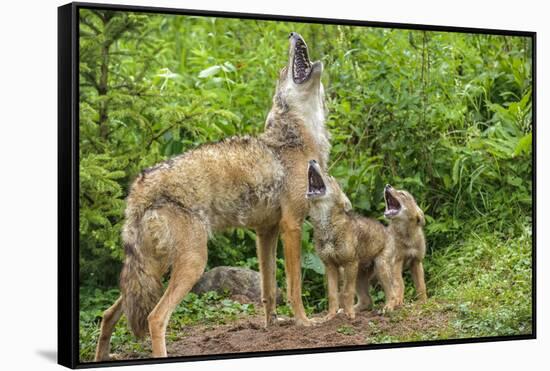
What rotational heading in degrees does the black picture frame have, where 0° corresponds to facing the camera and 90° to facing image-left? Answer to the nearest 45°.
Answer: approximately 315°
